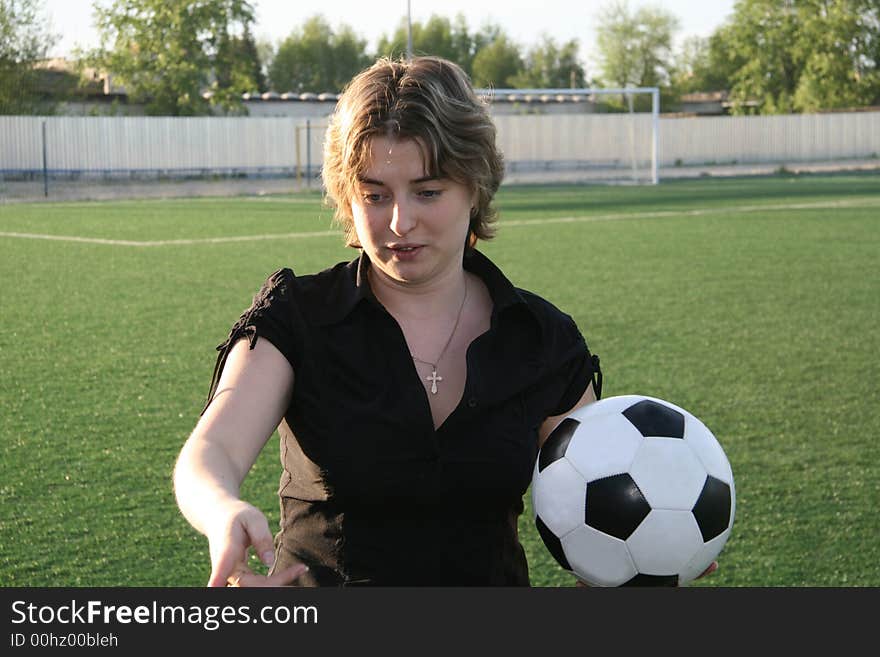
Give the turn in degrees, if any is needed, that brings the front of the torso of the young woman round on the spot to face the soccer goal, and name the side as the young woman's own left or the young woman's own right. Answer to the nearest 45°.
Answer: approximately 180°

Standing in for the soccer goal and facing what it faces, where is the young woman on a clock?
The young woman is roughly at 12 o'clock from the soccer goal.

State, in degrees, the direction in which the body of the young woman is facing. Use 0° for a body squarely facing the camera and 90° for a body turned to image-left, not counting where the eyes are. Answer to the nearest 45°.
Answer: approximately 0°

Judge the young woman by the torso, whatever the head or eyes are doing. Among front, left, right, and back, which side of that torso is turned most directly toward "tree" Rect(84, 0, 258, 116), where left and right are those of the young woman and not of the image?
back

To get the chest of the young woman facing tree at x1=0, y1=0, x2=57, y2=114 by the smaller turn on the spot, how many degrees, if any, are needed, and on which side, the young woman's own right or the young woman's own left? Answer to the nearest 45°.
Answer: approximately 180°

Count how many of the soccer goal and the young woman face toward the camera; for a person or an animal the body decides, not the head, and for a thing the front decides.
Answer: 2

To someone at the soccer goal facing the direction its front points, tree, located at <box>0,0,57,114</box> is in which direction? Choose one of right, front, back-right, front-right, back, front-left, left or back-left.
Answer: right

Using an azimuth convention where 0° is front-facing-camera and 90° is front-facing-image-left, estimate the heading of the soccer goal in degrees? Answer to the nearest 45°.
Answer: approximately 0°
